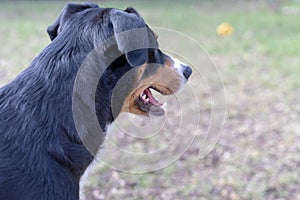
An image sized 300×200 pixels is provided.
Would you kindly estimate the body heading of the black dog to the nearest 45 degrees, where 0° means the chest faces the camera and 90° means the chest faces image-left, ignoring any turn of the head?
approximately 270°
